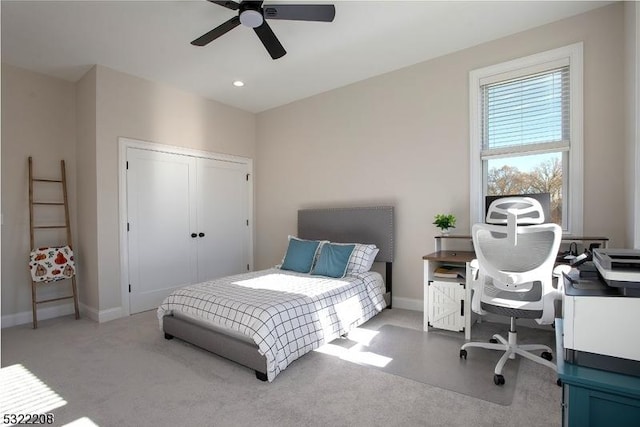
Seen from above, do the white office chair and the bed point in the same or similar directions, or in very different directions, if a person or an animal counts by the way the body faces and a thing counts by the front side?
very different directions

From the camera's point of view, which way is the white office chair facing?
away from the camera

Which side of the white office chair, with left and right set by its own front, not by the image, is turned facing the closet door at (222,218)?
left

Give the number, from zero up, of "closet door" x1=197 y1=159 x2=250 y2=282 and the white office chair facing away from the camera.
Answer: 1

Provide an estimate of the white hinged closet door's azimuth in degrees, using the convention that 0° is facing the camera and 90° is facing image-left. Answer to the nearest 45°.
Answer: approximately 315°

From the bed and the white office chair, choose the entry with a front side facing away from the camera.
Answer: the white office chair
